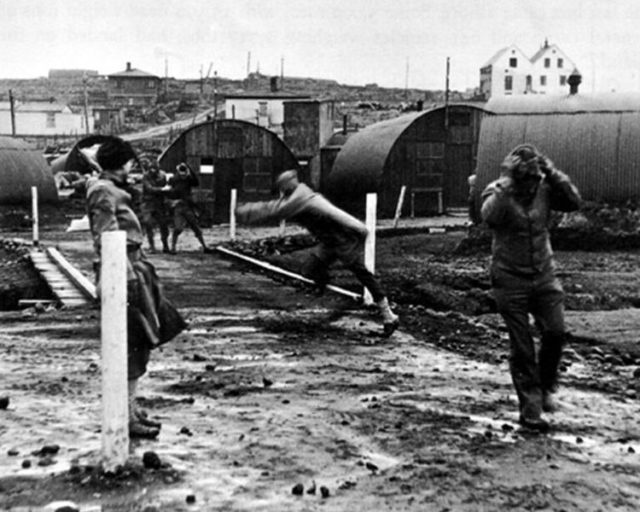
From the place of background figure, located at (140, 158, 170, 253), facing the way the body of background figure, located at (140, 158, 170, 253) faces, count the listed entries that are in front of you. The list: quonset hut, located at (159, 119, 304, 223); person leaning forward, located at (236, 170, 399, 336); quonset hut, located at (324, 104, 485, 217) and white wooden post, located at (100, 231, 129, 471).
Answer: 2

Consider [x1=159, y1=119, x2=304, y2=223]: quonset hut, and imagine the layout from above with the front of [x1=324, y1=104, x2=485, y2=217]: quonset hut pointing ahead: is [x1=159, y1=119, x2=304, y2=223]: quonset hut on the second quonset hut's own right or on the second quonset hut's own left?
on the second quonset hut's own right

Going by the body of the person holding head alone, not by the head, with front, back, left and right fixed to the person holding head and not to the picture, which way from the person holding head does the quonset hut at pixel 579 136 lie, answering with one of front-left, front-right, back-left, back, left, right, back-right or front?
back

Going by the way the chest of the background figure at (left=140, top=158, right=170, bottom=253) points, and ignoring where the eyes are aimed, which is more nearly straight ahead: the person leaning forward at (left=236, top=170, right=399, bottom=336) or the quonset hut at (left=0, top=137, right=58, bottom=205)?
the person leaning forward

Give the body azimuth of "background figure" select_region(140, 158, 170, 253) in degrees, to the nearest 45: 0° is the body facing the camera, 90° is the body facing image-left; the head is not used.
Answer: approximately 0°

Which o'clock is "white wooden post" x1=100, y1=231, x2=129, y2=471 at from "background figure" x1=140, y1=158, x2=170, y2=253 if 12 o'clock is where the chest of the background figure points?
The white wooden post is roughly at 12 o'clock from the background figure.
